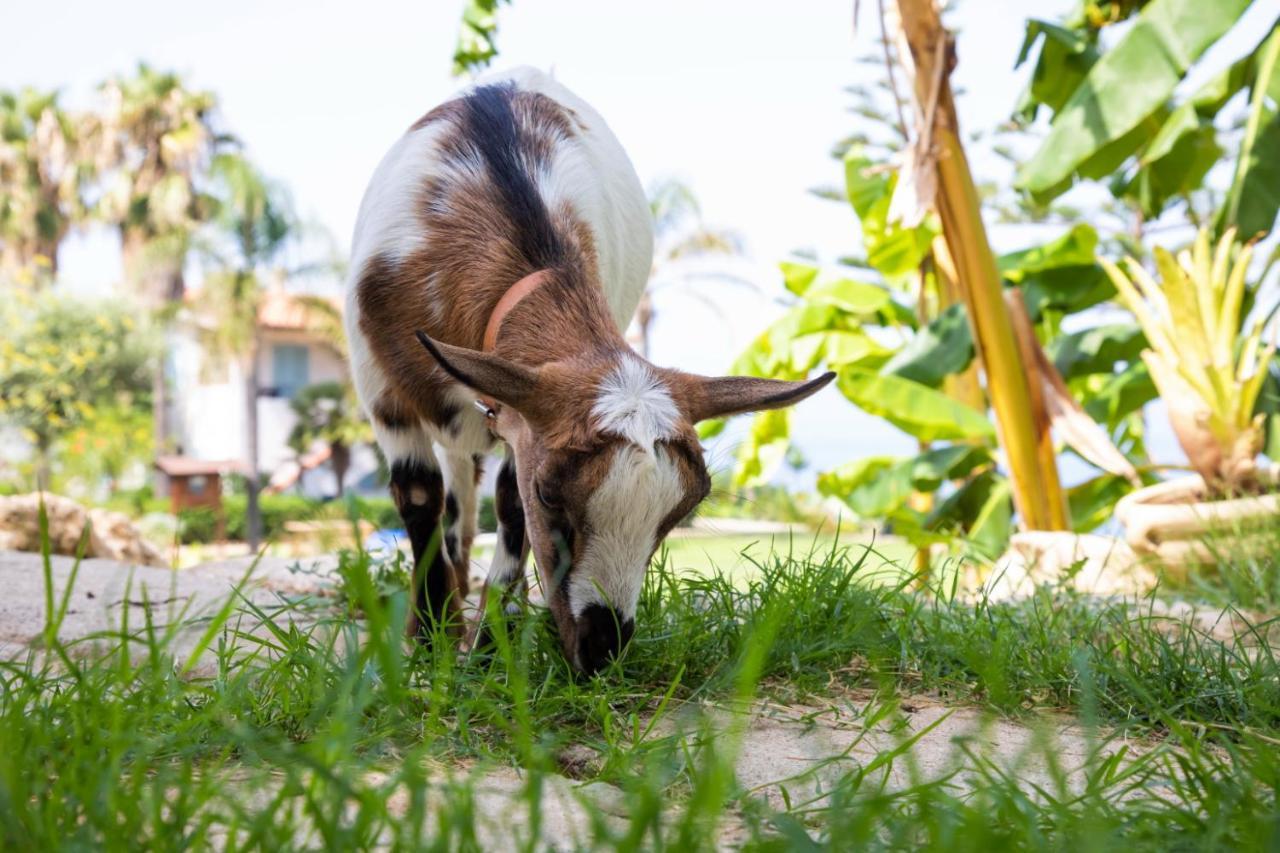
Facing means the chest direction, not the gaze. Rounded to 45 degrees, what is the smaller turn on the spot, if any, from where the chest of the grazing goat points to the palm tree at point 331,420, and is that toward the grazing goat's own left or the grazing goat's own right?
approximately 180°

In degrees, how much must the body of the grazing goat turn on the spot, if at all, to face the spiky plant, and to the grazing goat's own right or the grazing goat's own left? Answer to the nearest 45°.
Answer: approximately 135° to the grazing goat's own left

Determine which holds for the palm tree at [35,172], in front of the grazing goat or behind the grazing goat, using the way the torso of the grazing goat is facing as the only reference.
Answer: behind

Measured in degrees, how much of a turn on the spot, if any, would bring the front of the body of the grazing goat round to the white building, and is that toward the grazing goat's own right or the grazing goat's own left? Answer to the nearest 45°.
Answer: approximately 180°

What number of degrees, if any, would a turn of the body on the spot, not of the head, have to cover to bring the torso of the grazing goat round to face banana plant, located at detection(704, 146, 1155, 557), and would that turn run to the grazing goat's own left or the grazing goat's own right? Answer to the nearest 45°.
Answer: approximately 135° to the grazing goat's own left

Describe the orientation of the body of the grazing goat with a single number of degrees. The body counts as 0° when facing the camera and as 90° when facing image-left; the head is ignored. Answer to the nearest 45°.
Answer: approximately 0°

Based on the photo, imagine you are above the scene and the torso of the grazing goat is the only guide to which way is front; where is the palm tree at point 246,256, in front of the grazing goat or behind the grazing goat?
behind

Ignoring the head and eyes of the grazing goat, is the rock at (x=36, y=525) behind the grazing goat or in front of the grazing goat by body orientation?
behind
